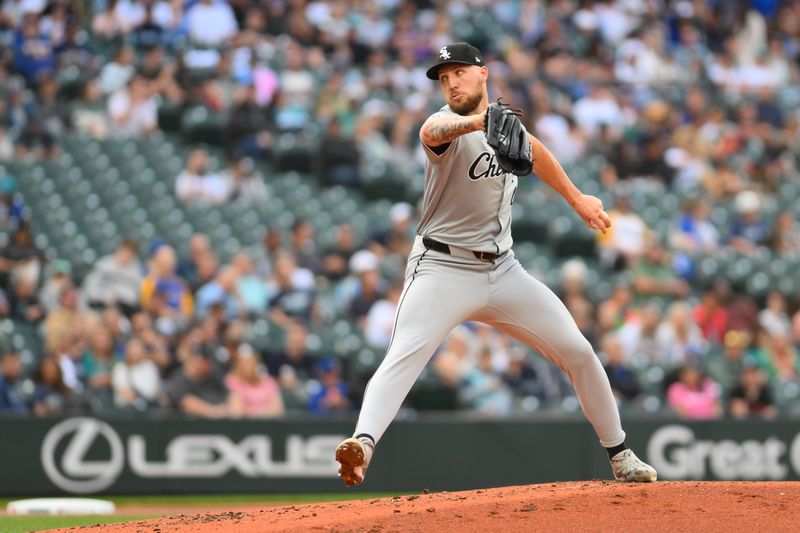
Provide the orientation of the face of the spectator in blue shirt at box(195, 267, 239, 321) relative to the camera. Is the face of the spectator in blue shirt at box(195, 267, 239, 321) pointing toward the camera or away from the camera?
toward the camera

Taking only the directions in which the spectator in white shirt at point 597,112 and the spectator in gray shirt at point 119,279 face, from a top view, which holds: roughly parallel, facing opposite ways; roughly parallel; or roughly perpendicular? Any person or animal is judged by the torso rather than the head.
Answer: roughly parallel

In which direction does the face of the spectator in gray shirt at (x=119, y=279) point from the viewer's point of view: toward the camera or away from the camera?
toward the camera

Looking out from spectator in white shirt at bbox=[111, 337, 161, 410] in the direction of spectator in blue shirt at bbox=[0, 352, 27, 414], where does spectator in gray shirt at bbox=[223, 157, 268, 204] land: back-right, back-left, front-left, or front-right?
back-right

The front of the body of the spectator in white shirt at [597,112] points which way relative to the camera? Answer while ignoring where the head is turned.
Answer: toward the camera

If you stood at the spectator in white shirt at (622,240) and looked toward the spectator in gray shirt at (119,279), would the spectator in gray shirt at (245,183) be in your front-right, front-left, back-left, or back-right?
front-right

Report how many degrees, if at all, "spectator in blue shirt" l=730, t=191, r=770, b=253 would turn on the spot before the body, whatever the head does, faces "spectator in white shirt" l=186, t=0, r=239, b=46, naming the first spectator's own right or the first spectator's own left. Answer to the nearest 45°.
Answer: approximately 90° to the first spectator's own right

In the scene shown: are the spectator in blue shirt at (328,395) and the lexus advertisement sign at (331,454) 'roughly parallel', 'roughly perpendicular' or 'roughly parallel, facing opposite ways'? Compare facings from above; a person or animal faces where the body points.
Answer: roughly parallel

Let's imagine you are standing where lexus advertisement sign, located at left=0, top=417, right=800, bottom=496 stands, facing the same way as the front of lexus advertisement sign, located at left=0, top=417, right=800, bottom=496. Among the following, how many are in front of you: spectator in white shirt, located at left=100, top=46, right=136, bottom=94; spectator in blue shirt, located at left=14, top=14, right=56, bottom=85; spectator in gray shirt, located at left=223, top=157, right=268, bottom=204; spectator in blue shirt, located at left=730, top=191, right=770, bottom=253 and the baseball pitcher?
1

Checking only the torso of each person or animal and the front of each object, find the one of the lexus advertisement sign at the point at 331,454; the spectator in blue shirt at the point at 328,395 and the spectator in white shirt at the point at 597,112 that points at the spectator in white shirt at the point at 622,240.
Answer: the spectator in white shirt at the point at 597,112

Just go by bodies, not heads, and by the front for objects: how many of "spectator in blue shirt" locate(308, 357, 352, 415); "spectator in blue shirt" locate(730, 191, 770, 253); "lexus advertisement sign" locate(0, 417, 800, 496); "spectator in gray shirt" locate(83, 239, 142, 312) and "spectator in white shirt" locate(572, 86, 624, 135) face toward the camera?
5

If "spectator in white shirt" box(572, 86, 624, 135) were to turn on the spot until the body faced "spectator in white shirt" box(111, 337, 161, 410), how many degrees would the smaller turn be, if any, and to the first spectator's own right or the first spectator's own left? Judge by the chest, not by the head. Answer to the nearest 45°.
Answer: approximately 45° to the first spectator's own right

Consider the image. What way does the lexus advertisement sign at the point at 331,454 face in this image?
toward the camera

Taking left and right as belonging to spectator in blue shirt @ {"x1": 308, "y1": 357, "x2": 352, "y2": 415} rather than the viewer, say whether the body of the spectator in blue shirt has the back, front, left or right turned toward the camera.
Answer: front

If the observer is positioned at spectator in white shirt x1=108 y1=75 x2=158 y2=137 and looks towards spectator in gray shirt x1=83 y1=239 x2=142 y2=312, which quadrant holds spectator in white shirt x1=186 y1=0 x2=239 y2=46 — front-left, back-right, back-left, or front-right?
back-left

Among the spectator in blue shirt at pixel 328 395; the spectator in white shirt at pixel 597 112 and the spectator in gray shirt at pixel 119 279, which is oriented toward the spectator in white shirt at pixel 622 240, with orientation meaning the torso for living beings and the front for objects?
the spectator in white shirt at pixel 597 112

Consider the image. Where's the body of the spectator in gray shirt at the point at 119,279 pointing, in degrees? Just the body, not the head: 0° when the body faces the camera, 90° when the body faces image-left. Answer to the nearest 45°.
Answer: approximately 0°
